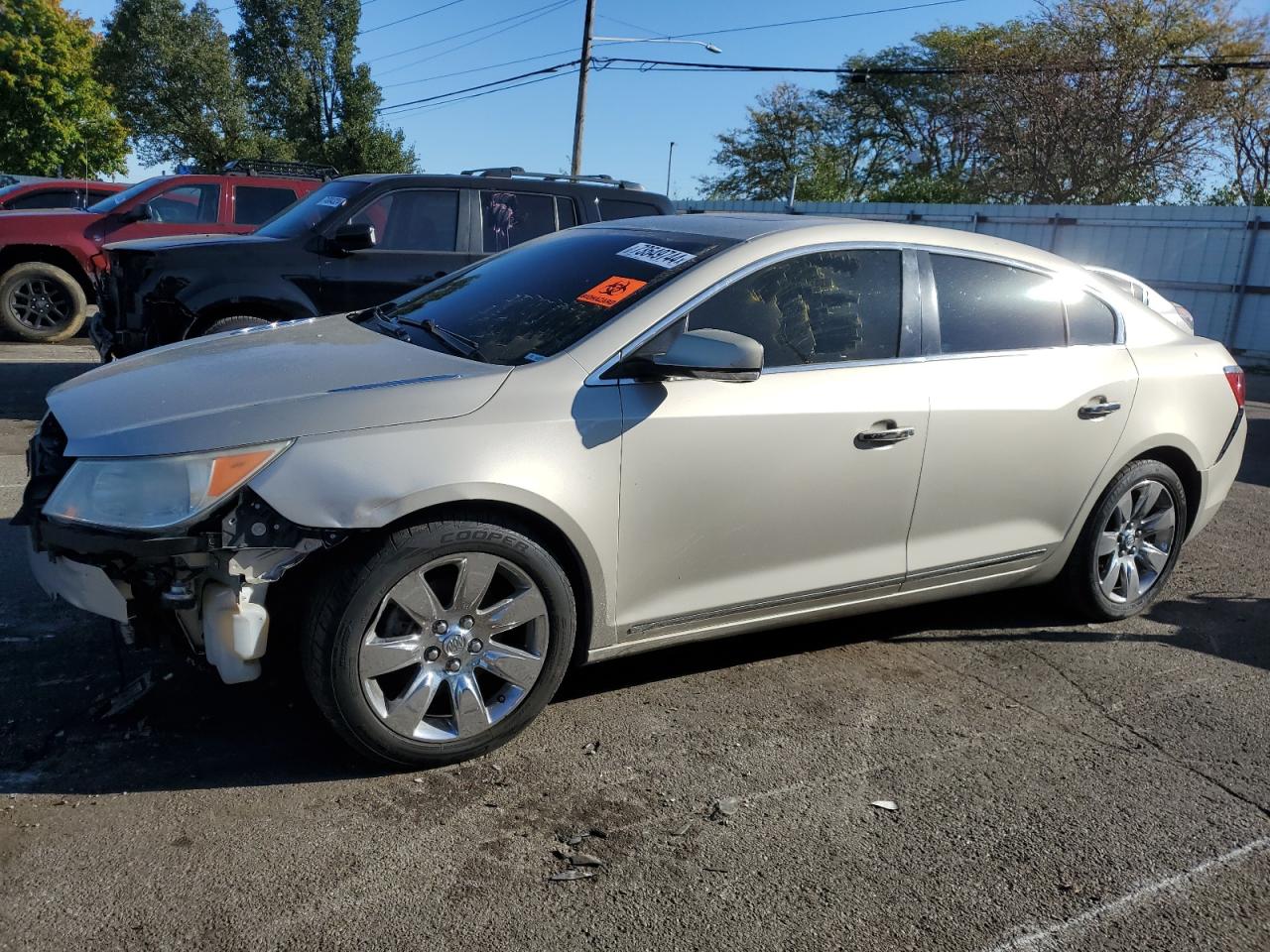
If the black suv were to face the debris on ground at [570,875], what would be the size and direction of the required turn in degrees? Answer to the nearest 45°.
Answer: approximately 45° to its left

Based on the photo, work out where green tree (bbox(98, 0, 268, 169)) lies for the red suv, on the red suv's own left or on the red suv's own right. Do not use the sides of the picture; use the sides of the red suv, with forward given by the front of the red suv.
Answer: on the red suv's own right

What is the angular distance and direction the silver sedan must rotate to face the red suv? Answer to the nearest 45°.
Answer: approximately 90° to its right

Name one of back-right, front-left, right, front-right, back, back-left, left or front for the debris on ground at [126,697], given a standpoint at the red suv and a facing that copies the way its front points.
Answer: left

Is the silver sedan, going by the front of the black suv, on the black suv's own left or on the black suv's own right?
on the black suv's own left

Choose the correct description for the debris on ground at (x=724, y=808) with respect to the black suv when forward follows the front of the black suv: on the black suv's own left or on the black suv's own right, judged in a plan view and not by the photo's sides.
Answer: on the black suv's own left

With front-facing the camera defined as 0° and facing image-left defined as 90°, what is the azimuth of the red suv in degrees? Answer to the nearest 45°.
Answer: approximately 90°

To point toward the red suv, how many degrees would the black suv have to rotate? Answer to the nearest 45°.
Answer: approximately 90° to its right
